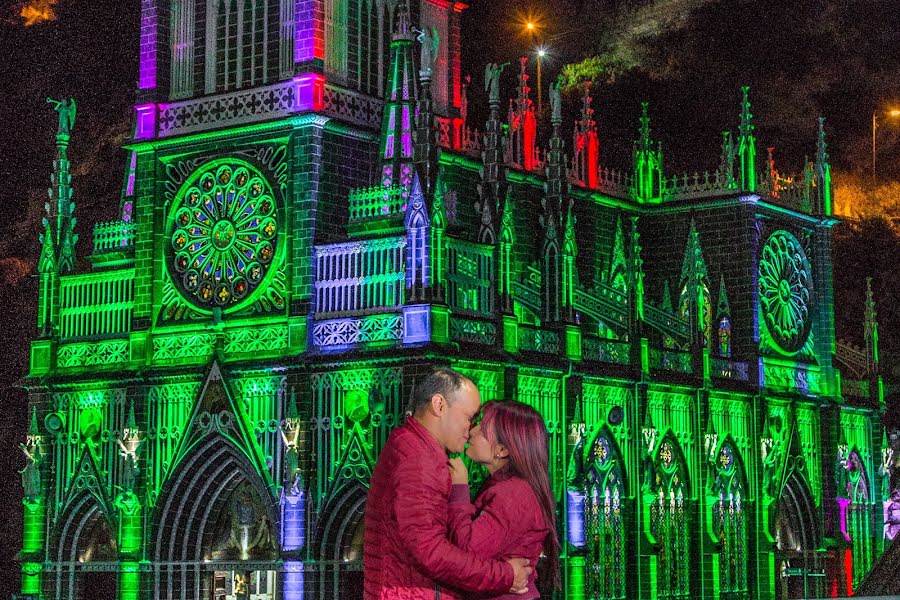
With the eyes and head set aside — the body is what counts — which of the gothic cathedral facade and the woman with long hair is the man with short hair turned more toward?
the woman with long hair

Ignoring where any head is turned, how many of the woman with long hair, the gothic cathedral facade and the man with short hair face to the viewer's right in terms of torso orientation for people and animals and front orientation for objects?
1

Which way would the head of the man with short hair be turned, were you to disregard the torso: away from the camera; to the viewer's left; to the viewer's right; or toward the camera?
to the viewer's right

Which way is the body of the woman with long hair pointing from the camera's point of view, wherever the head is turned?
to the viewer's left

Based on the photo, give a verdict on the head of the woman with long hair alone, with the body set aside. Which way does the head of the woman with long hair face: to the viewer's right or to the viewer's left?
to the viewer's left

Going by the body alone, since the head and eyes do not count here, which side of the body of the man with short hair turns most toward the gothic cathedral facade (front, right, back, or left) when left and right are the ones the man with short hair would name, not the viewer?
left

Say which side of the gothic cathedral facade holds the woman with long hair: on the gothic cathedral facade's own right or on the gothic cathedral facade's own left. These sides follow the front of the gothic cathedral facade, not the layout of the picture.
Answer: on the gothic cathedral facade's own left

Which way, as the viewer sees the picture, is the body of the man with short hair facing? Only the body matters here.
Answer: to the viewer's right

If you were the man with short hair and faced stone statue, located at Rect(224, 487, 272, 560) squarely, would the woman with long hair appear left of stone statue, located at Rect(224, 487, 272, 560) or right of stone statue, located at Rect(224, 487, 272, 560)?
right

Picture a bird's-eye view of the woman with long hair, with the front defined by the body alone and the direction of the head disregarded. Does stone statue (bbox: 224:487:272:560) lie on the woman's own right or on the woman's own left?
on the woman's own right

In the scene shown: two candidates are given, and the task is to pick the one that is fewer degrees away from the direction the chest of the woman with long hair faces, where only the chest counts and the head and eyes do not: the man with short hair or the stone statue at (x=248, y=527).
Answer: the man with short hair

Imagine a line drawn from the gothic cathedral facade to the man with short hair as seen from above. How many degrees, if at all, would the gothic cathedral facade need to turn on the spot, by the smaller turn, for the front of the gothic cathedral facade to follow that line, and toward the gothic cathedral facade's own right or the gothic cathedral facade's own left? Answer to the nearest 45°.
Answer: approximately 45° to the gothic cathedral facade's own left

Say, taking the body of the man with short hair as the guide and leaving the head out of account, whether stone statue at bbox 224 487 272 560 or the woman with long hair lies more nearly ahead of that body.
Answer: the woman with long hair

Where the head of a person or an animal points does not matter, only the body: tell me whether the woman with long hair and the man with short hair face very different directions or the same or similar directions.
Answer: very different directions
